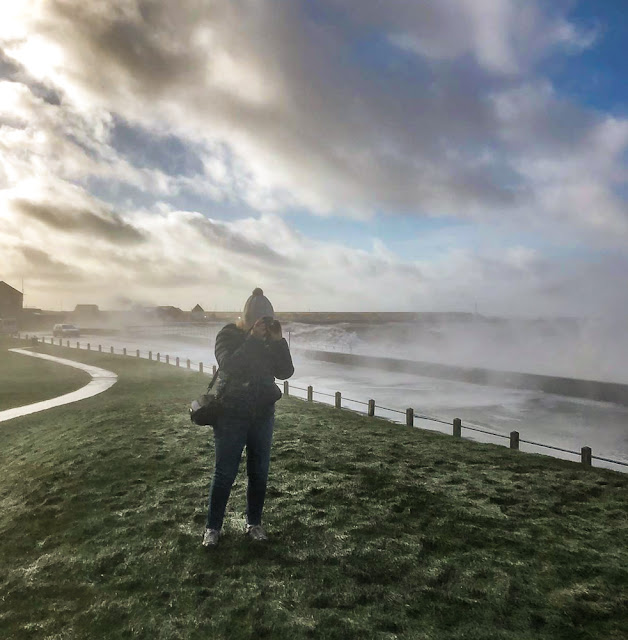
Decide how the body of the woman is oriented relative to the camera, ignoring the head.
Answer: toward the camera

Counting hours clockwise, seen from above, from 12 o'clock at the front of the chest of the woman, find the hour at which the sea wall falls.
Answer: The sea wall is roughly at 7 o'clock from the woman.
